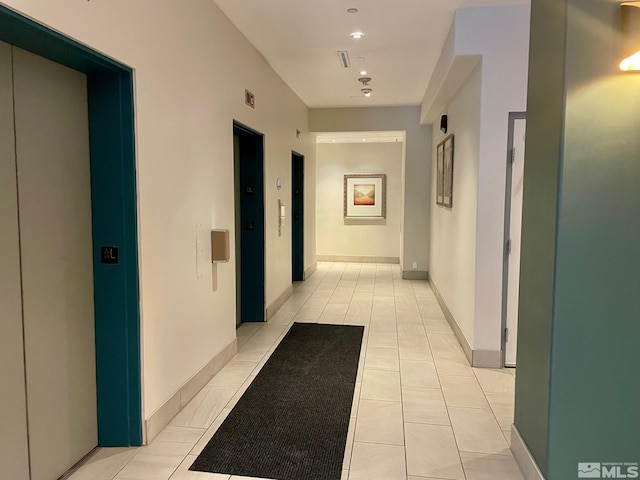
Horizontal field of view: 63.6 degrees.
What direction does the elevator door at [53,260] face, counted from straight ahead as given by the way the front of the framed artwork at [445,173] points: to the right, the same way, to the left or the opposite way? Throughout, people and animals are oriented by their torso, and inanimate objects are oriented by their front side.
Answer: the opposite way

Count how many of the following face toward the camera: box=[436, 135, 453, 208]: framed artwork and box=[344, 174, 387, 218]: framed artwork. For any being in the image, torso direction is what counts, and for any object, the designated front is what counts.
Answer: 1

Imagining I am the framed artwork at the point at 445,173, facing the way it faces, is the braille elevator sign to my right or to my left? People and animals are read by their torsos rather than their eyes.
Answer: on my left

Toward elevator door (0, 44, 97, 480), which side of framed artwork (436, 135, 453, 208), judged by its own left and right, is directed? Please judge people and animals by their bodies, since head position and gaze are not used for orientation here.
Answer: left

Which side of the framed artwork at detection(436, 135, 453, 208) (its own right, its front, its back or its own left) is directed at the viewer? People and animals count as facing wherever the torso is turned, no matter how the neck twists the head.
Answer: left

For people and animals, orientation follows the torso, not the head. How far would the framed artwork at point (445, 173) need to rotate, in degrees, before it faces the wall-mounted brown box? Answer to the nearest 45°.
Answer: approximately 45° to its left

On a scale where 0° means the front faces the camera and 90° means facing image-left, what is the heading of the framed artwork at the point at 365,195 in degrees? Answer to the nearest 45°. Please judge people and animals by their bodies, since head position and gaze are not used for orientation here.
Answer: approximately 0°

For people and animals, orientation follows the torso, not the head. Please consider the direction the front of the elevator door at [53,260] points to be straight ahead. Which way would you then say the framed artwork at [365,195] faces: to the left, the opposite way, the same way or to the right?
to the right
